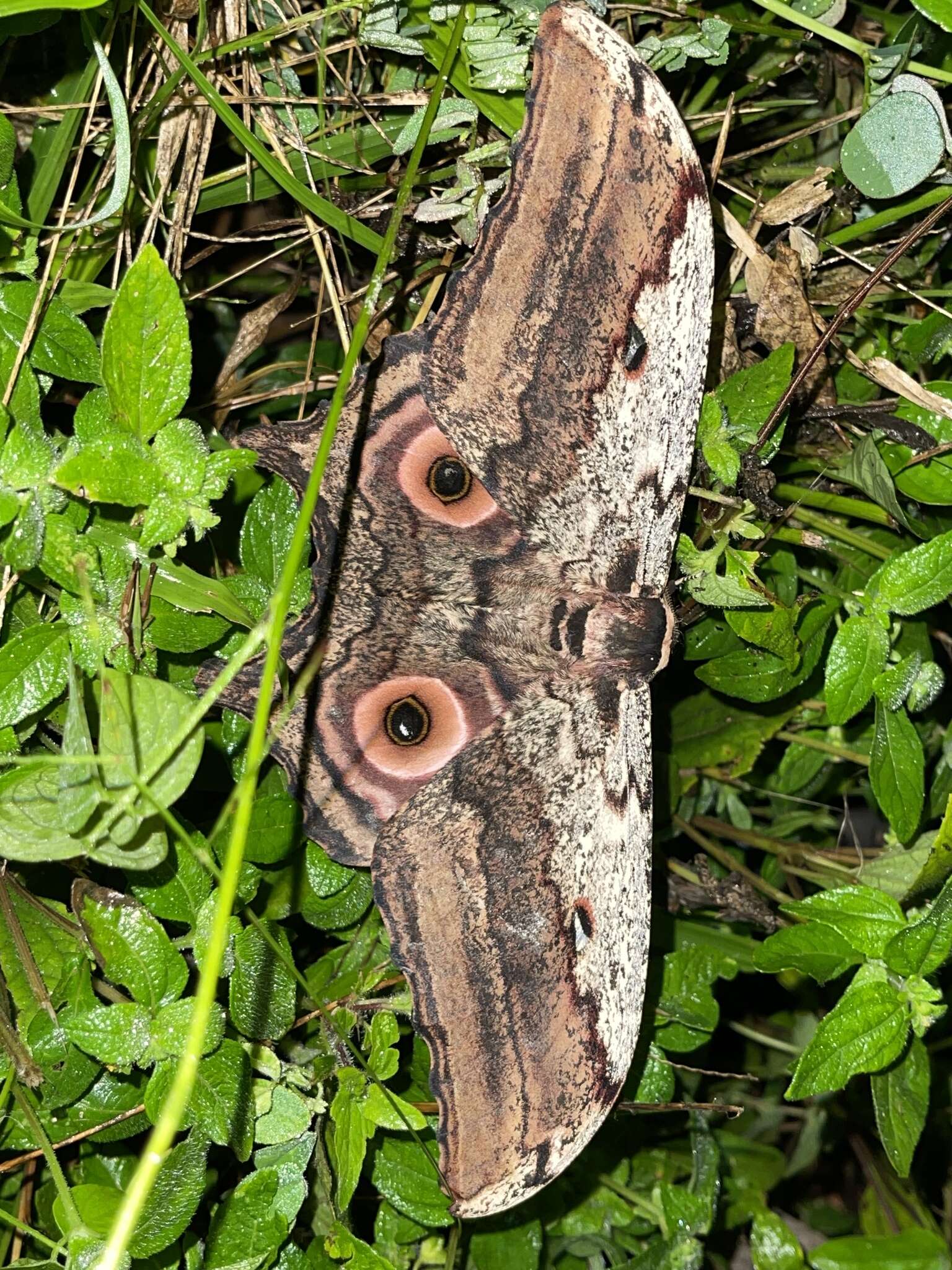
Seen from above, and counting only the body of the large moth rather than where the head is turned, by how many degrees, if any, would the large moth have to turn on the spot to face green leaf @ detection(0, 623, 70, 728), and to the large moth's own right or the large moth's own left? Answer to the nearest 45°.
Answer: approximately 180°

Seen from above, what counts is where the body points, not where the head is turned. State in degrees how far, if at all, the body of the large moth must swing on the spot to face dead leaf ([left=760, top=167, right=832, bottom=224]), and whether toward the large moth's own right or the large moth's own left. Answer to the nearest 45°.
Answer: approximately 45° to the large moth's own left

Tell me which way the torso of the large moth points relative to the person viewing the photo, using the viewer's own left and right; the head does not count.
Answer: facing to the right of the viewer

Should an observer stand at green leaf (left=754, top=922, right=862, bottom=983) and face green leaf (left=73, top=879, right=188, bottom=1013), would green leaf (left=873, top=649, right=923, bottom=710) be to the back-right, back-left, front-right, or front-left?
back-right

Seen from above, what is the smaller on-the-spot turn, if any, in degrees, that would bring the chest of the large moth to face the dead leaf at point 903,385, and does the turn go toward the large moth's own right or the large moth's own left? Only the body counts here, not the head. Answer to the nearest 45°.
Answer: approximately 45° to the large moth's own left
